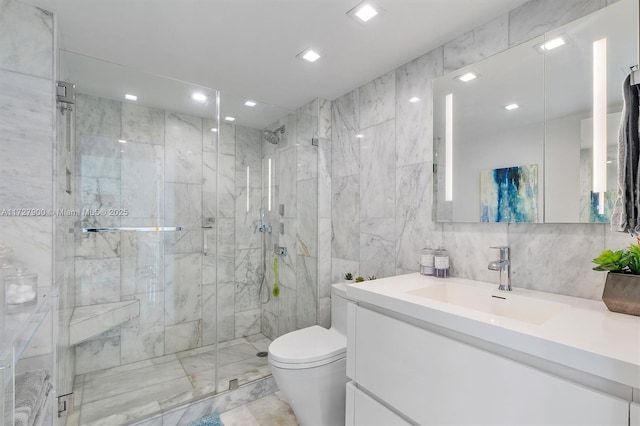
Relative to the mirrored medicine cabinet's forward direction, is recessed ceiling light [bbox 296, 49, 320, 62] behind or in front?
in front

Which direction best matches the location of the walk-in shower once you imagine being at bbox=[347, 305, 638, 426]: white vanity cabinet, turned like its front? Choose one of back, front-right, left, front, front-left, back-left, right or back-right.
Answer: front-right

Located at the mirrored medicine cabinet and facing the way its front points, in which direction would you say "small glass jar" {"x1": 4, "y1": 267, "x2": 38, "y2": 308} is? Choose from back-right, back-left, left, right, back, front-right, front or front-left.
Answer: front

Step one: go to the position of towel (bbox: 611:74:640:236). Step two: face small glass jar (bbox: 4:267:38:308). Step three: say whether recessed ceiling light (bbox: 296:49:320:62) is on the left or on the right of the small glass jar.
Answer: right

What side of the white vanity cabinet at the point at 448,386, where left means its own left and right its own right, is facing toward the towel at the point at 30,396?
front

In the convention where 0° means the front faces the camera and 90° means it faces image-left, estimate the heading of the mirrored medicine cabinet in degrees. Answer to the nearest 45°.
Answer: approximately 45°

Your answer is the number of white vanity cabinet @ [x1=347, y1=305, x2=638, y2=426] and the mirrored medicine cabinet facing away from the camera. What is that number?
0
